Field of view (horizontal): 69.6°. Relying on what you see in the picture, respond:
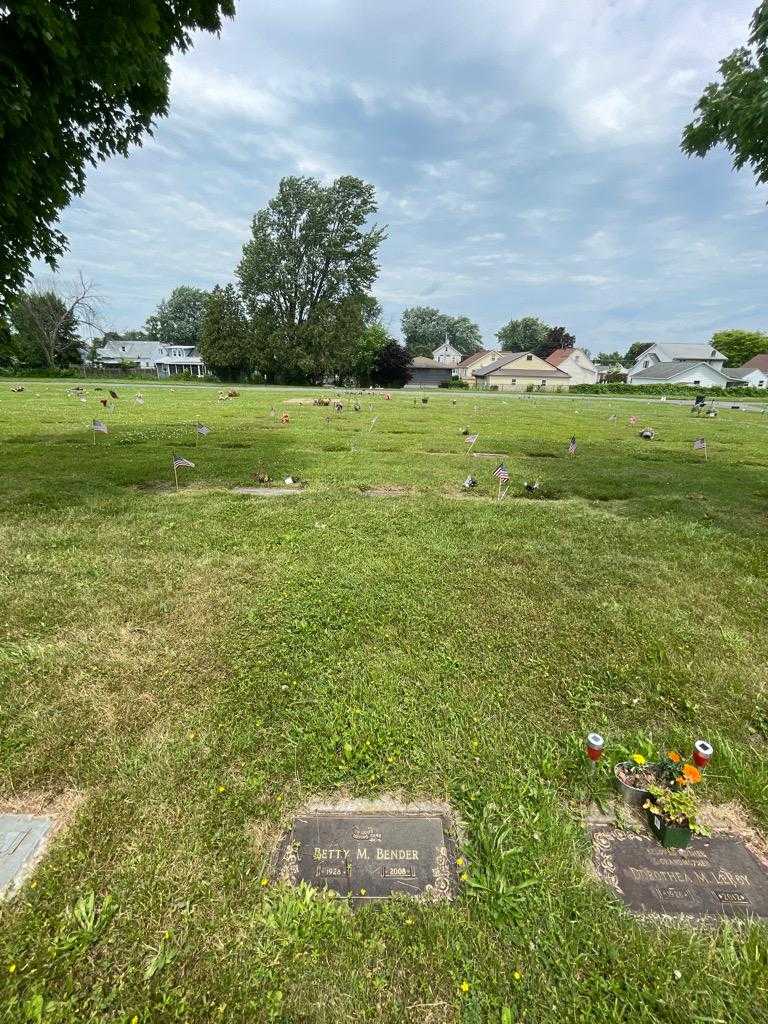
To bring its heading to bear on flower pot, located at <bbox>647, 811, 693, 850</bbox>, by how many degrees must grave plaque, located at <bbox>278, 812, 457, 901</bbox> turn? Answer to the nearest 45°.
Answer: approximately 90° to its left

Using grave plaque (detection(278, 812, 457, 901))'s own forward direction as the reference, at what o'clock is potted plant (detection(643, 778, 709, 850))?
The potted plant is roughly at 9 o'clock from the grave plaque.

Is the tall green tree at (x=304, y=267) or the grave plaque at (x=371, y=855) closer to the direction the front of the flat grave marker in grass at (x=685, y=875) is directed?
the grave plaque

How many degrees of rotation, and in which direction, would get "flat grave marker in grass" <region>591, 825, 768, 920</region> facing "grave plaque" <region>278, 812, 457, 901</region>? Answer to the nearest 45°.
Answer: approximately 45° to its right

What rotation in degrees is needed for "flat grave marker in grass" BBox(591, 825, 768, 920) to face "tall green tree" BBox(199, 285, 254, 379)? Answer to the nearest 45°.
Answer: approximately 135° to its right

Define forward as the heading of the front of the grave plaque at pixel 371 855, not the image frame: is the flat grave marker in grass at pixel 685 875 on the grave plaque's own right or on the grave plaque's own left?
on the grave plaque's own left

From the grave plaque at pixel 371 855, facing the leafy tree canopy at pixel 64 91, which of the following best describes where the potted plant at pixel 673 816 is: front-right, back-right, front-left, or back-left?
back-right

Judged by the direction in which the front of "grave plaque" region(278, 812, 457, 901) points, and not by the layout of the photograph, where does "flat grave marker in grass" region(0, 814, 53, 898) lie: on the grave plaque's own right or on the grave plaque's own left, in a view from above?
on the grave plaque's own right

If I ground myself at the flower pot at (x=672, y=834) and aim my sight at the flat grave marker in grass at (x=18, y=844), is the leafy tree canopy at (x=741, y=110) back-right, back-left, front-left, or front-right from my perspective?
back-right

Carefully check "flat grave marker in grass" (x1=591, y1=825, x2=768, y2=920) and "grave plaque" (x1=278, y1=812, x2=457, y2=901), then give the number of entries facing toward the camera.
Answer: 2

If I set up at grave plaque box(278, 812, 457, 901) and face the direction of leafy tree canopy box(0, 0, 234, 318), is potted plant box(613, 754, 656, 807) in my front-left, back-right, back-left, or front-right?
back-right

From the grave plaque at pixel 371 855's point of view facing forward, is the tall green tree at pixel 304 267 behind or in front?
behind
